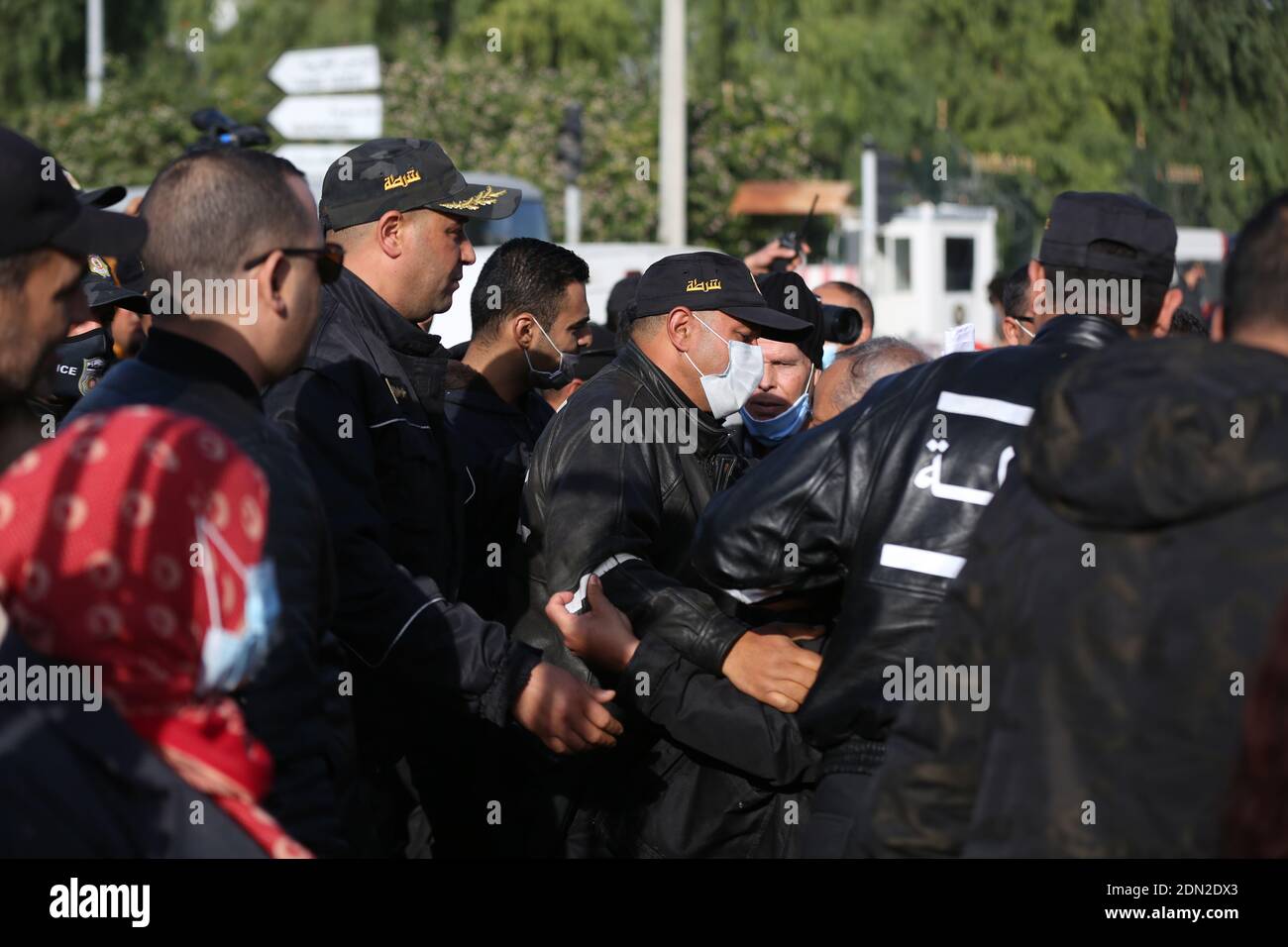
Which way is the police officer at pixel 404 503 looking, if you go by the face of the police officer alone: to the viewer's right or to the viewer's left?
to the viewer's right

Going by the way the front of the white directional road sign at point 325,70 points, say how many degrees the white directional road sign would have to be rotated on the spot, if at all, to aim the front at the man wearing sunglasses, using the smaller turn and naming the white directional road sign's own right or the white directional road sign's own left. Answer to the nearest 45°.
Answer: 0° — it already faces them

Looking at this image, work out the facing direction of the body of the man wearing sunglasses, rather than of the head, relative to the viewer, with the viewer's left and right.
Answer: facing away from the viewer and to the right of the viewer

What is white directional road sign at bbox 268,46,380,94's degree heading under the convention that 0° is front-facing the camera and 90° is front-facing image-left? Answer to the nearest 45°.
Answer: approximately 0°

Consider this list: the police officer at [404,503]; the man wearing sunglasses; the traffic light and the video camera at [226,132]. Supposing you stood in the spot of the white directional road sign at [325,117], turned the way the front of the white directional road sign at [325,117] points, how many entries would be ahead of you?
3

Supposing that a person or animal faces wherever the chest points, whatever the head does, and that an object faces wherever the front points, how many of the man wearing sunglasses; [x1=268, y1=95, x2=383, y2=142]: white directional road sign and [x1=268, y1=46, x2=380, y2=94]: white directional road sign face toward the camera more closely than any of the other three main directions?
2

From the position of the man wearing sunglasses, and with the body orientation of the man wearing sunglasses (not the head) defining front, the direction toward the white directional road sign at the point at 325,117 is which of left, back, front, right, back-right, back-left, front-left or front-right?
front-left

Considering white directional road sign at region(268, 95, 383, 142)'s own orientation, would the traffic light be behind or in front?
behind

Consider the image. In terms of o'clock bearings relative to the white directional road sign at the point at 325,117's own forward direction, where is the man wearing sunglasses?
The man wearing sunglasses is roughly at 12 o'clock from the white directional road sign.

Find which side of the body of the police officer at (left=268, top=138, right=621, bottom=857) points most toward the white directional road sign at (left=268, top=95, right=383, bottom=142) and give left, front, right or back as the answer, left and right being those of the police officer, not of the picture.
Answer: left

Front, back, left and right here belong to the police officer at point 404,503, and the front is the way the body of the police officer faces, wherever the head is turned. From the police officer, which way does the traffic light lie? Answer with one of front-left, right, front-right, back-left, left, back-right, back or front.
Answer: left

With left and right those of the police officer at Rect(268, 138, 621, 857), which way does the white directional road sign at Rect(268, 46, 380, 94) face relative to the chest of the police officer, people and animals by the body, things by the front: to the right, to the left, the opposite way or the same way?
to the right

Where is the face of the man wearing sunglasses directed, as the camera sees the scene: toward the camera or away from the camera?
away from the camera

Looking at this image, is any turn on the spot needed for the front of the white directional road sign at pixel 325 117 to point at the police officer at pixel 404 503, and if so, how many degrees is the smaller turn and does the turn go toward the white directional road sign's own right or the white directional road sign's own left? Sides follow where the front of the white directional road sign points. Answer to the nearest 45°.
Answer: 0° — it already faces them

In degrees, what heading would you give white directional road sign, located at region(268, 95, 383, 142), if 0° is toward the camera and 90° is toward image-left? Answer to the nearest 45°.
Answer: approximately 0°

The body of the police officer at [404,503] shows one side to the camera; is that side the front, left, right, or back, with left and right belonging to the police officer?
right
